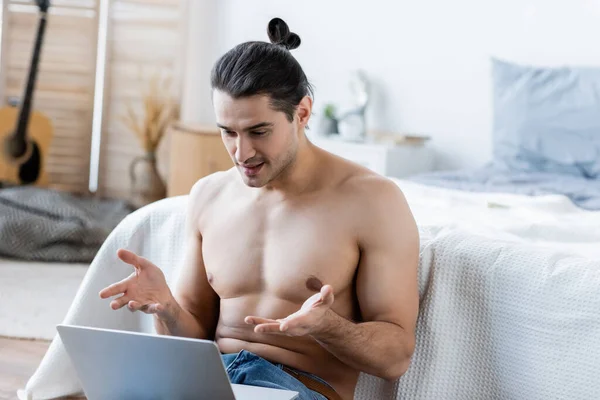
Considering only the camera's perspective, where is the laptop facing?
facing away from the viewer and to the right of the viewer

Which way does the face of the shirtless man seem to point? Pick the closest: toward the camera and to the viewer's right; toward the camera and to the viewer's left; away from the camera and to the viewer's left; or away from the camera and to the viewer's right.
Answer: toward the camera and to the viewer's left

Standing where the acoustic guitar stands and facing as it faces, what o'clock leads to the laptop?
The laptop is roughly at 12 o'clock from the acoustic guitar.

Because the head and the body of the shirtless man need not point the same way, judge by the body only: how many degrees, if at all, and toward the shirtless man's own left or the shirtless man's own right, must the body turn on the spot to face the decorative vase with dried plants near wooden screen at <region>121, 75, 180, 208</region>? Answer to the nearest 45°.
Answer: approximately 135° to the shirtless man's own right

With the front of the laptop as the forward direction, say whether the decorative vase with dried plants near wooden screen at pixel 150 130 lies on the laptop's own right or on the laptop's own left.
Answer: on the laptop's own left

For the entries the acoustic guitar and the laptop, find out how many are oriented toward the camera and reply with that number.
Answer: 1

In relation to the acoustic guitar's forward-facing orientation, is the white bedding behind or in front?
in front

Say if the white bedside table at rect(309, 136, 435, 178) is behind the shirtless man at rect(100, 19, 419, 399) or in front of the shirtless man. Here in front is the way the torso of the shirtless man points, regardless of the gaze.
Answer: behind

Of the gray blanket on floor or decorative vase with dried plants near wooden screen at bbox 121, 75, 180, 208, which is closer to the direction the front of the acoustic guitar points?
the gray blanket on floor

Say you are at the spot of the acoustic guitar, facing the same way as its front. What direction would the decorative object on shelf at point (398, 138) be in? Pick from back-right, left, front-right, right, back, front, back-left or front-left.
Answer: front-left

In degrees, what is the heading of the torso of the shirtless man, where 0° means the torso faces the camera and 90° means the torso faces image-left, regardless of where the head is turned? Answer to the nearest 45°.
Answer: approximately 45°
